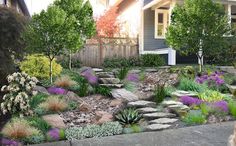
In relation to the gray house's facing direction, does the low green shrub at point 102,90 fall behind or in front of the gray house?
in front

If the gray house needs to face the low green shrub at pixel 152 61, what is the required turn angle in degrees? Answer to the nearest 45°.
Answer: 0° — it already faces it

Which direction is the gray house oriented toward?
toward the camera

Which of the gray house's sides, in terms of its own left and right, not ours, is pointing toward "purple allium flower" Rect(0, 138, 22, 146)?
front

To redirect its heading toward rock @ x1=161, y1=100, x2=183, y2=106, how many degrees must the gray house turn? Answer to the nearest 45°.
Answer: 0° — it already faces it

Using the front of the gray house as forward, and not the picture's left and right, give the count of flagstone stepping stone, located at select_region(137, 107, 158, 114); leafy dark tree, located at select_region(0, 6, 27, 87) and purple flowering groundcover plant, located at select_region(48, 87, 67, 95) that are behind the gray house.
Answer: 0

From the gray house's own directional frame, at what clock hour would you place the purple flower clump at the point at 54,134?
The purple flower clump is roughly at 12 o'clock from the gray house.

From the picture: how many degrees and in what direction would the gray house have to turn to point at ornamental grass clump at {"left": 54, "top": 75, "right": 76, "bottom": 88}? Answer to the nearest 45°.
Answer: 0° — it already faces it

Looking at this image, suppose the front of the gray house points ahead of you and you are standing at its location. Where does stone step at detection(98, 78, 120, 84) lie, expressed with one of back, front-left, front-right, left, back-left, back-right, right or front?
front

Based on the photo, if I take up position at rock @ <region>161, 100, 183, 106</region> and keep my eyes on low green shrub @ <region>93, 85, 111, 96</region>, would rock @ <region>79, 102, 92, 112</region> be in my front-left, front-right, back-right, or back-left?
front-left

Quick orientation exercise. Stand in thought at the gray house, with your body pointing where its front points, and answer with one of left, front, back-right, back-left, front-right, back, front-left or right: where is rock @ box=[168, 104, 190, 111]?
front

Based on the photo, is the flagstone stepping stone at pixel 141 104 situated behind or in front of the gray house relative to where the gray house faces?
in front

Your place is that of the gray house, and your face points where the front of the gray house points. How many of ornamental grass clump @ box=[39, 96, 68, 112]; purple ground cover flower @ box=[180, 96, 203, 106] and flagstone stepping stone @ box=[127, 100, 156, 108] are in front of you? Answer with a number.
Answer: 3

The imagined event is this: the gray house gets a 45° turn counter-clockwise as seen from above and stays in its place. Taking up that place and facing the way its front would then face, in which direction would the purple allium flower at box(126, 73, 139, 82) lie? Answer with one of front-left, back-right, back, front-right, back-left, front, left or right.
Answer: front-right

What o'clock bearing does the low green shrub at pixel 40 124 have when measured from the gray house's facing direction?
The low green shrub is roughly at 12 o'clock from the gray house.

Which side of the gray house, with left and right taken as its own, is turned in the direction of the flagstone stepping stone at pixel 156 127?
front
